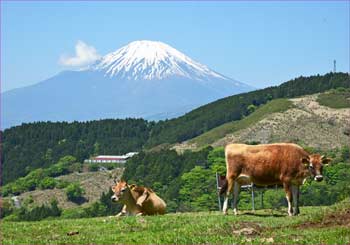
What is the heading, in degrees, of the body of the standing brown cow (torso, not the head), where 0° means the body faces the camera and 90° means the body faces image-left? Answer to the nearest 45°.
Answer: approximately 270°

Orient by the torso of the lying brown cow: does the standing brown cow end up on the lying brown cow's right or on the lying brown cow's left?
on the lying brown cow's left

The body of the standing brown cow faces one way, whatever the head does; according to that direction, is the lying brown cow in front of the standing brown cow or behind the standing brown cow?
behind

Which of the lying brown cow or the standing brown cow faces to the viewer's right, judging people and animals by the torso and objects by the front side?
the standing brown cow

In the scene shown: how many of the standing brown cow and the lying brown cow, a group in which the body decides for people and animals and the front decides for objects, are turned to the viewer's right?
1

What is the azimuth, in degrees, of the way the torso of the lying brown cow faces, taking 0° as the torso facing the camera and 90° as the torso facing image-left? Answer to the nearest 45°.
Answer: approximately 45°
